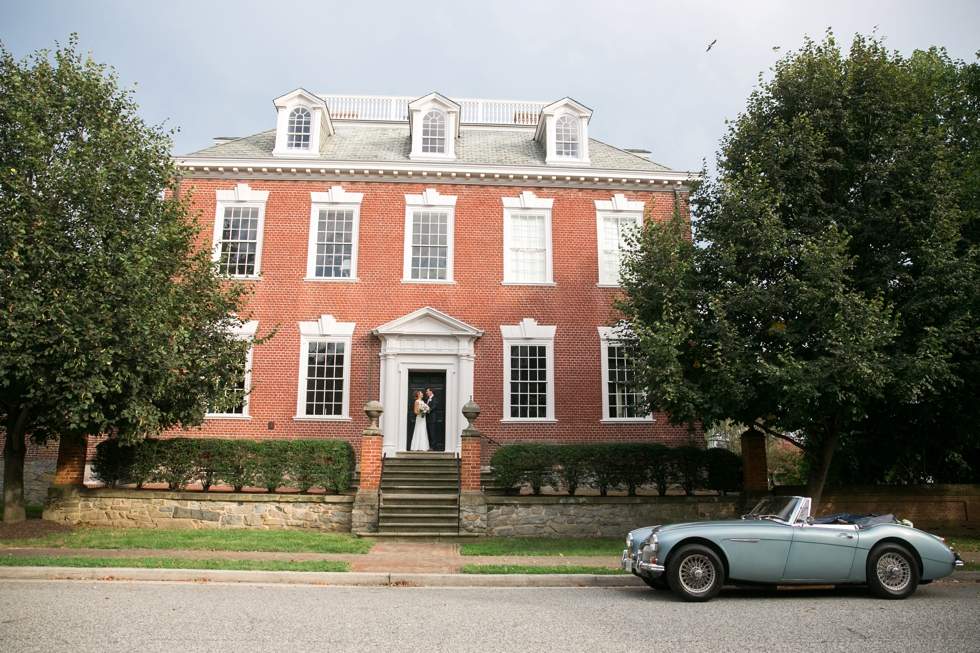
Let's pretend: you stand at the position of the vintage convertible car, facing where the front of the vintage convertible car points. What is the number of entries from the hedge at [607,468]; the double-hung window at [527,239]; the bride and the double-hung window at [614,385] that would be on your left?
0

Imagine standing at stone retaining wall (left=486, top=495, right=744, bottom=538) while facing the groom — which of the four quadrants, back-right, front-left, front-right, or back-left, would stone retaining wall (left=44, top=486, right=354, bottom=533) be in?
front-left

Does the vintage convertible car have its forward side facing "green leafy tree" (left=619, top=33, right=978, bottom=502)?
no

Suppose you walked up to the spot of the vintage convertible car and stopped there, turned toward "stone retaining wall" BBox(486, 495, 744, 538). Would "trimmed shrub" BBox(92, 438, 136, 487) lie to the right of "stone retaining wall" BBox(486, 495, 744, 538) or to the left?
left

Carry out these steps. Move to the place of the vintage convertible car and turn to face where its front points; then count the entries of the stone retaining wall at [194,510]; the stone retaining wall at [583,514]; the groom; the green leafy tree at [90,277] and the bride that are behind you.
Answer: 0

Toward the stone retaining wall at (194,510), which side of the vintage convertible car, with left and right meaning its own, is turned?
front

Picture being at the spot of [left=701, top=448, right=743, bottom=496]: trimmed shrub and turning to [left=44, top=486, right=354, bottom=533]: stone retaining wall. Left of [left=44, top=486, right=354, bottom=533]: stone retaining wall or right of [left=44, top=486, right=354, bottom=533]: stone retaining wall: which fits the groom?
right

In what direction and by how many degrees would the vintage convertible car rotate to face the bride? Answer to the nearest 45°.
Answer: approximately 45° to its right

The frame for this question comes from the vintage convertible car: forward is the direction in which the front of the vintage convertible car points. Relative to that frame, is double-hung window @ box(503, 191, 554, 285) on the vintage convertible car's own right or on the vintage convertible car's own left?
on the vintage convertible car's own right

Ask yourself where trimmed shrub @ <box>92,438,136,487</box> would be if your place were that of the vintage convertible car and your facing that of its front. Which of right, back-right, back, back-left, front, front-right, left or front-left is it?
front

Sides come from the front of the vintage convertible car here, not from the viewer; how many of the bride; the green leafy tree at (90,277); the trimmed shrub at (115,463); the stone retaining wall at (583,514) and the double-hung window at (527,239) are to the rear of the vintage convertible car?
0

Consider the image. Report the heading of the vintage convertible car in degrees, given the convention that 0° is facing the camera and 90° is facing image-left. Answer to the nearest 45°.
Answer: approximately 90°

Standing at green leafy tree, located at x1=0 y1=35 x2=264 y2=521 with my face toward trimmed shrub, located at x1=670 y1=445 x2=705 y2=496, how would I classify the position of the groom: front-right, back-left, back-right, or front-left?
front-left

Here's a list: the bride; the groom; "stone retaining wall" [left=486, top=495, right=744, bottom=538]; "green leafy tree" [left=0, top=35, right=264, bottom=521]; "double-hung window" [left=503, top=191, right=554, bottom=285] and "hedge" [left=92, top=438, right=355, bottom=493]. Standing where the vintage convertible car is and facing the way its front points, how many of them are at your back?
0

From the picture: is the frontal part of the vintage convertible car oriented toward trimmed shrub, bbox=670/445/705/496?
no

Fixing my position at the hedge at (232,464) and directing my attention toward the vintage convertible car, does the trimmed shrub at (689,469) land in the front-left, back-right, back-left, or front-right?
front-left

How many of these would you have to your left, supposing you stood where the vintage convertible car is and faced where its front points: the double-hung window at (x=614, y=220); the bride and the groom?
0
